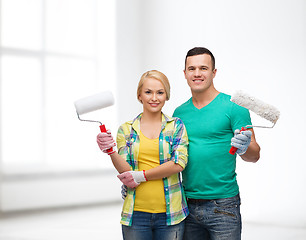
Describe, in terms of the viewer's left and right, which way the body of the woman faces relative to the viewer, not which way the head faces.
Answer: facing the viewer

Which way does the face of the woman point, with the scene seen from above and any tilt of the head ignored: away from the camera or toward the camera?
toward the camera

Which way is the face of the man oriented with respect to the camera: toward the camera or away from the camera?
toward the camera
